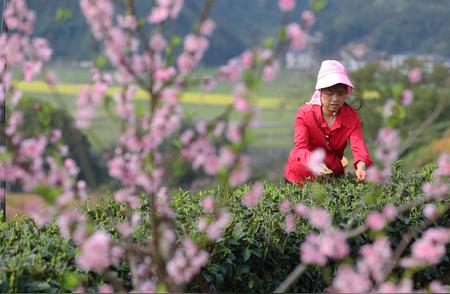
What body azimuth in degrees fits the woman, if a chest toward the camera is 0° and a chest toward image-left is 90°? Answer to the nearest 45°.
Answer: approximately 0°
